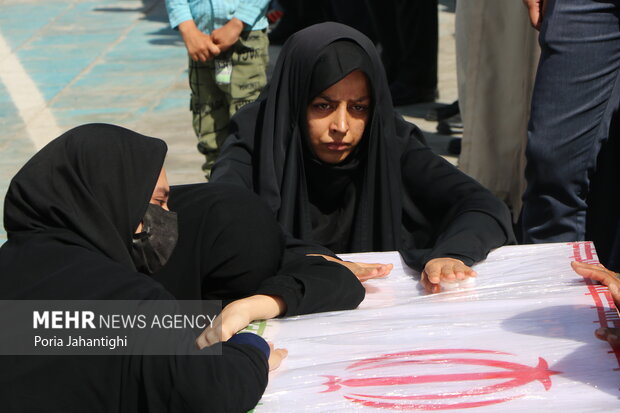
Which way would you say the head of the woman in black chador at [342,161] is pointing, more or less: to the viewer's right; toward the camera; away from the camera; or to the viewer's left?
toward the camera

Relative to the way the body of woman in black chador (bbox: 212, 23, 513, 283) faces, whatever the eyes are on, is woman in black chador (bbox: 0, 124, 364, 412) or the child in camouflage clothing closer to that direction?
the woman in black chador

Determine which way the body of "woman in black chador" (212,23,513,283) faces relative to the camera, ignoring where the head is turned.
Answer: toward the camera

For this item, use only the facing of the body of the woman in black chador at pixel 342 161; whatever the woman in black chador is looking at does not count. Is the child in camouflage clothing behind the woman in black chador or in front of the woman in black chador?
behind
